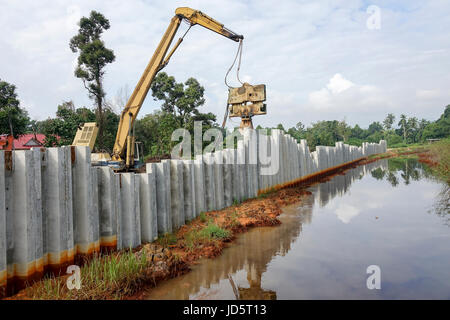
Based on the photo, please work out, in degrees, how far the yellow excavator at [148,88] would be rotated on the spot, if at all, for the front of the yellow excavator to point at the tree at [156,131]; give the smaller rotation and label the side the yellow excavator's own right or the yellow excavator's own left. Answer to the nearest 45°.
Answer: approximately 90° to the yellow excavator's own left

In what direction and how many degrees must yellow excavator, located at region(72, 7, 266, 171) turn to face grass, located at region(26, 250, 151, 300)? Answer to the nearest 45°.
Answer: approximately 90° to its right

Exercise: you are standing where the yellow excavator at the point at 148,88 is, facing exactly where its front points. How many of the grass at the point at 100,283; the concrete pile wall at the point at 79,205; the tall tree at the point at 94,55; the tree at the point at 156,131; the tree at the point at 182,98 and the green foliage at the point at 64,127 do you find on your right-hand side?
2

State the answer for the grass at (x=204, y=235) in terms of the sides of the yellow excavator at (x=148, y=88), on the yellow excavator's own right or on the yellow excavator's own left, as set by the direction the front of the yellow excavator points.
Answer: on the yellow excavator's own right

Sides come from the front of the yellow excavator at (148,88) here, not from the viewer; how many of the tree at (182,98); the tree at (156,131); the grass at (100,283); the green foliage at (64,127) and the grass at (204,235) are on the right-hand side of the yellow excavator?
2

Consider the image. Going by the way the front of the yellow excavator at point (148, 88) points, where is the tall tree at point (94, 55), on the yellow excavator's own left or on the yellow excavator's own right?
on the yellow excavator's own left

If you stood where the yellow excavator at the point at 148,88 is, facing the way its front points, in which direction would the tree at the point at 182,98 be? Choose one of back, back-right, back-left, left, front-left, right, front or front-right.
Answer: left

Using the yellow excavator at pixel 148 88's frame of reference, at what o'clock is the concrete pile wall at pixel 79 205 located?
The concrete pile wall is roughly at 3 o'clock from the yellow excavator.

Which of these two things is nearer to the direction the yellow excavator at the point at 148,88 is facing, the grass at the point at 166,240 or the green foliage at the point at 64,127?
the grass

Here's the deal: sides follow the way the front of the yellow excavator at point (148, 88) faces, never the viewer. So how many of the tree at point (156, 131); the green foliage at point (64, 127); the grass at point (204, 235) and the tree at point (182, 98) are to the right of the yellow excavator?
1

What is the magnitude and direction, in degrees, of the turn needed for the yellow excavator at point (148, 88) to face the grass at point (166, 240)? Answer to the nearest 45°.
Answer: approximately 90° to its right

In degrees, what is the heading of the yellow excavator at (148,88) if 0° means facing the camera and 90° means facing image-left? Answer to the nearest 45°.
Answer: approximately 270°
